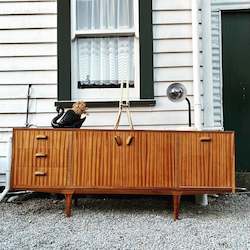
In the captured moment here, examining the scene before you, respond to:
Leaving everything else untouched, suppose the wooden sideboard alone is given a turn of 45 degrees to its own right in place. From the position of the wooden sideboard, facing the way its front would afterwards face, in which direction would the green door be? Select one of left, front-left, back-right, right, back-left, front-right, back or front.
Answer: back

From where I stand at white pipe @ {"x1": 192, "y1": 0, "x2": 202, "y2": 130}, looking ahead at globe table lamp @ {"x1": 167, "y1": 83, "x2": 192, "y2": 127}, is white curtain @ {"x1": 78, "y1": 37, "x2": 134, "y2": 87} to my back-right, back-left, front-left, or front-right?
front-right

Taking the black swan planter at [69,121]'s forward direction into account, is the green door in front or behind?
behind

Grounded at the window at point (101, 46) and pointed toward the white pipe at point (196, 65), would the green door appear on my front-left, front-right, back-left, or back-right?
front-left

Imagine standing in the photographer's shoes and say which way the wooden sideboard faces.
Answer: facing the viewer
